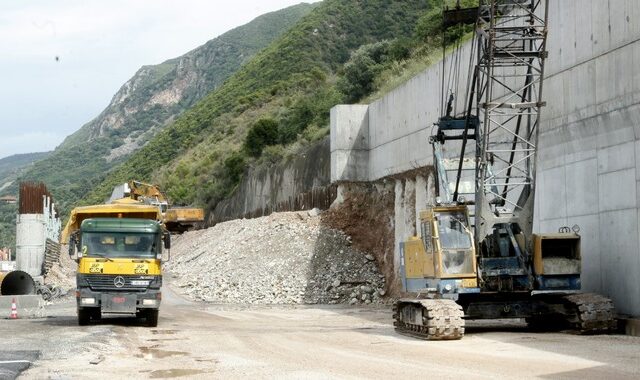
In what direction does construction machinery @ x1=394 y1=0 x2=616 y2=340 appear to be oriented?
toward the camera

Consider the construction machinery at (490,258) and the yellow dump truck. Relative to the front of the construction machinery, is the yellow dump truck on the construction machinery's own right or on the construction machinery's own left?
on the construction machinery's own right

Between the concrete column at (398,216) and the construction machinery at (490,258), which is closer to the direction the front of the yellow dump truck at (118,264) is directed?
the construction machinery

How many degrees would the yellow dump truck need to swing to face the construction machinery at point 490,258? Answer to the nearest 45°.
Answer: approximately 45° to its left

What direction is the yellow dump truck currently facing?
toward the camera

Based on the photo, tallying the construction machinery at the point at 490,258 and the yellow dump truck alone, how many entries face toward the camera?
2

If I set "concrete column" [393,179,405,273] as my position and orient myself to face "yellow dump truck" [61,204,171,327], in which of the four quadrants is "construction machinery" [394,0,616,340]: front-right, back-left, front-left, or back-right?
front-left

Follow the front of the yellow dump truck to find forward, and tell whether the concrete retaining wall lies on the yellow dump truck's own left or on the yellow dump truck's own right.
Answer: on the yellow dump truck's own left
